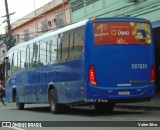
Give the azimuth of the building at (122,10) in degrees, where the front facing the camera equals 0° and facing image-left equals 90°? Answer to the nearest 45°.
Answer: approximately 45°

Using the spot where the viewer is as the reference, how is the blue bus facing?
facing away from the viewer and to the left of the viewer

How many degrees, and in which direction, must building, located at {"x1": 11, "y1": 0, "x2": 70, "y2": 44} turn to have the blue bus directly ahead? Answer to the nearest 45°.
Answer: approximately 45° to its left

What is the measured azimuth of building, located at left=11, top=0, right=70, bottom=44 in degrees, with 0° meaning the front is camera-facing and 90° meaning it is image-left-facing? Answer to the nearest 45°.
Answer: approximately 45°

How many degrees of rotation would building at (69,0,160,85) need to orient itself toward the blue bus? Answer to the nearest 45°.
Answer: approximately 45° to its left

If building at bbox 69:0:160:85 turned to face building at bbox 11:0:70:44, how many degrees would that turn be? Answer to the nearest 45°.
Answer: approximately 90° to its right
